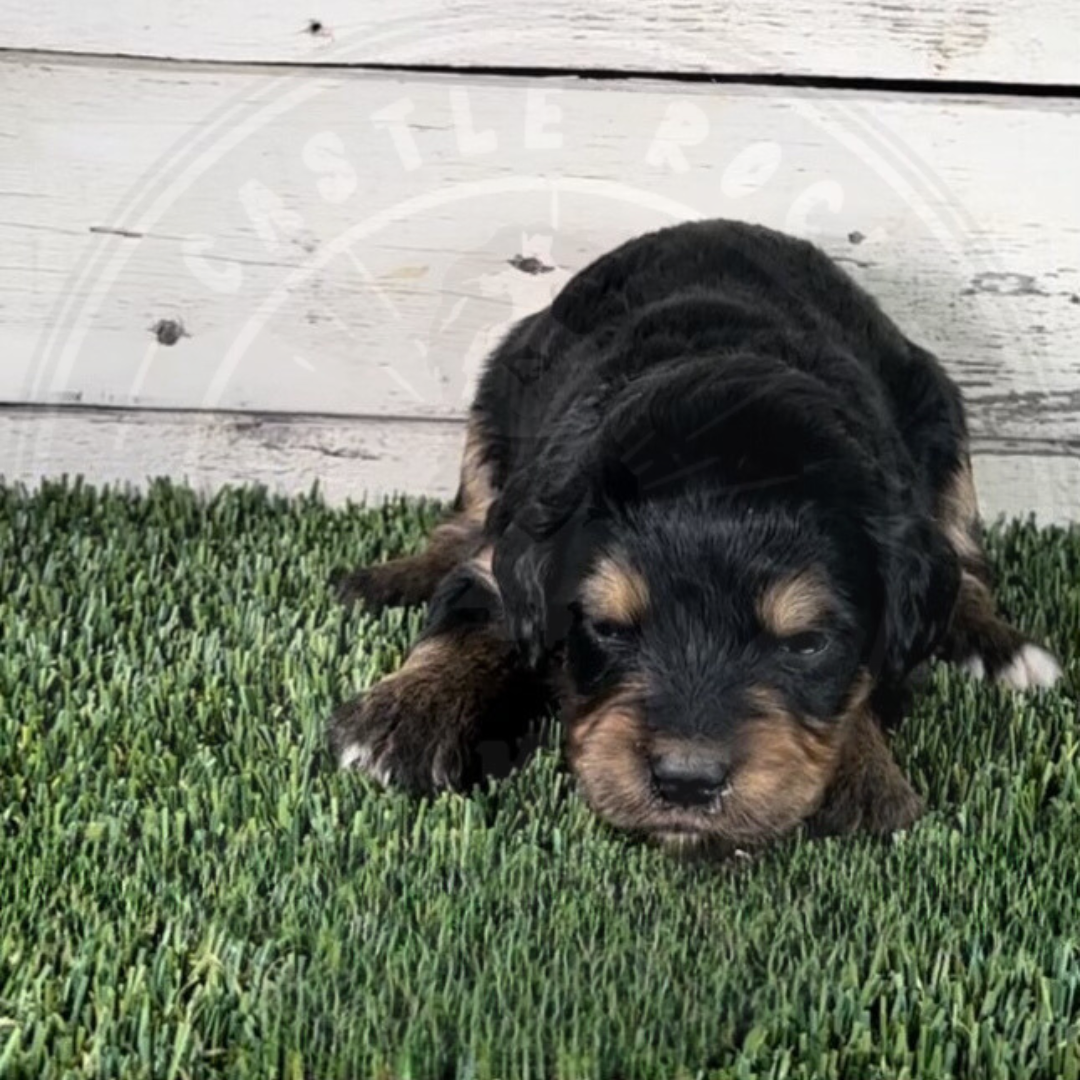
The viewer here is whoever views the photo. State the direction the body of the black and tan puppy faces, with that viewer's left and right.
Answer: facing the viewer
